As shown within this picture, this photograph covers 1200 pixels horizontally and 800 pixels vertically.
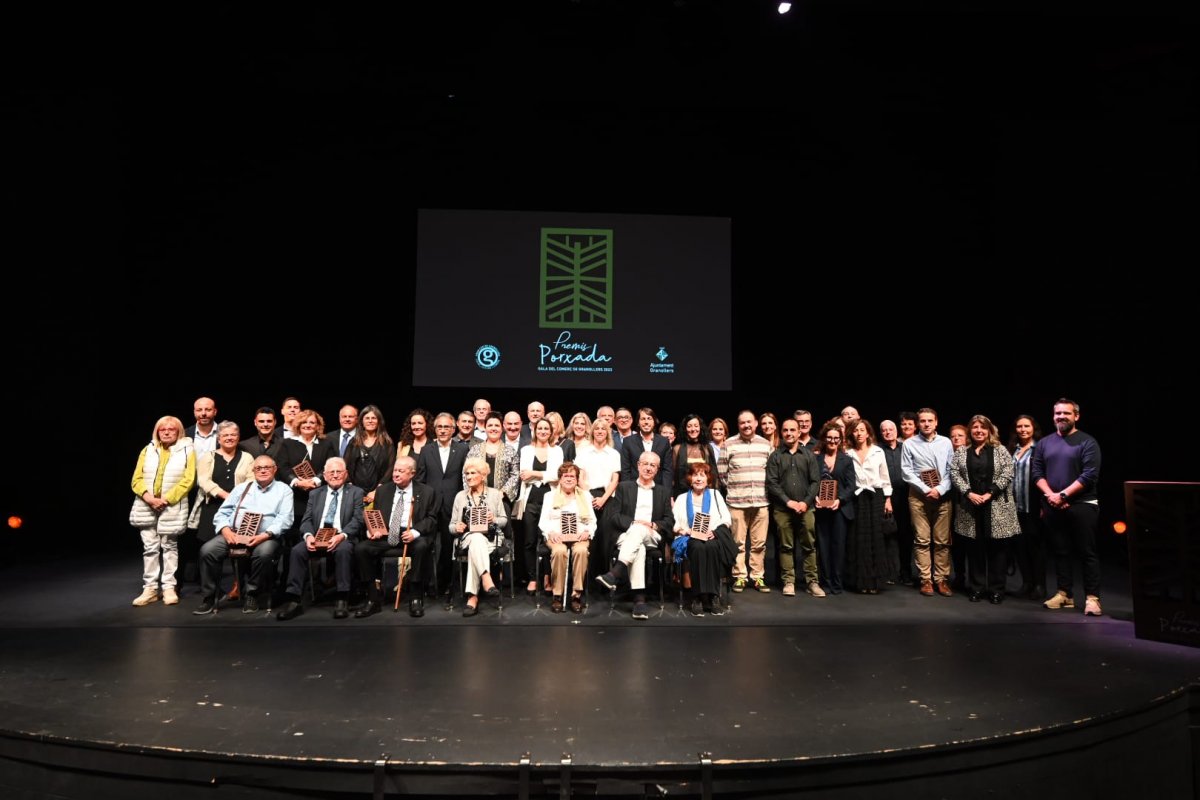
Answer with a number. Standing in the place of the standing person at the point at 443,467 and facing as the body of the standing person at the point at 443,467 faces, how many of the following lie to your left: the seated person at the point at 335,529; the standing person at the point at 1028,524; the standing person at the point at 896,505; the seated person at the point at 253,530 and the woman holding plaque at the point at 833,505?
3

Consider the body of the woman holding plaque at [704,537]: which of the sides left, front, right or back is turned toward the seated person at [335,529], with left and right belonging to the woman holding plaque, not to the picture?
right

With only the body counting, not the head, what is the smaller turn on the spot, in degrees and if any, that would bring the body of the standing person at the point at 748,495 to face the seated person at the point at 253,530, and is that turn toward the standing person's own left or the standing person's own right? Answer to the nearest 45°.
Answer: approximately 45° to the standing person's own right

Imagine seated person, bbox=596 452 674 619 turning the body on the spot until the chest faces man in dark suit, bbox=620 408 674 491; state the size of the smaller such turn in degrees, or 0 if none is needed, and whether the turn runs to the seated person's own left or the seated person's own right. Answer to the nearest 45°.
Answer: approximately 180°

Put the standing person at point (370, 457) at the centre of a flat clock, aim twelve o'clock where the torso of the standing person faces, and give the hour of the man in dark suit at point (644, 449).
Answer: The man in dark suit is roughly at 9 o'clock from the standing person.

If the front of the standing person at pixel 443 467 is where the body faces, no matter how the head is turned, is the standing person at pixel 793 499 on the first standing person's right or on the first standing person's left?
on the first standing person's left

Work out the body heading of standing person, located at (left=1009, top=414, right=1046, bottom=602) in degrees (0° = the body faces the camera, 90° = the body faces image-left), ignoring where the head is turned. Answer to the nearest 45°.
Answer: approximately 45°
